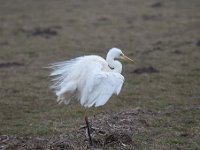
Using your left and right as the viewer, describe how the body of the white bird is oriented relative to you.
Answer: facing to the right of the viewer
